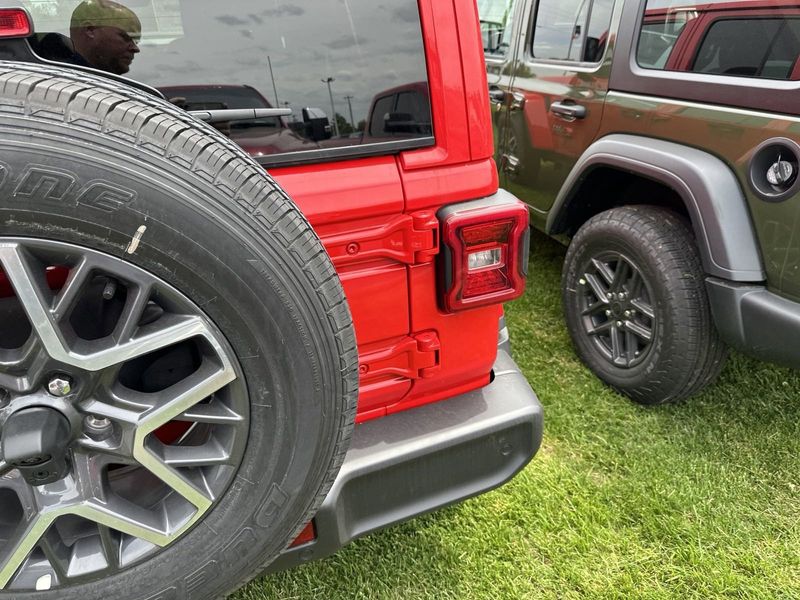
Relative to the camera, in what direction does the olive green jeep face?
facing away from the viewer and to the left of the viewer

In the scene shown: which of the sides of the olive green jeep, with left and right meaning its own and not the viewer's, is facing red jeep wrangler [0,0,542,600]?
left
